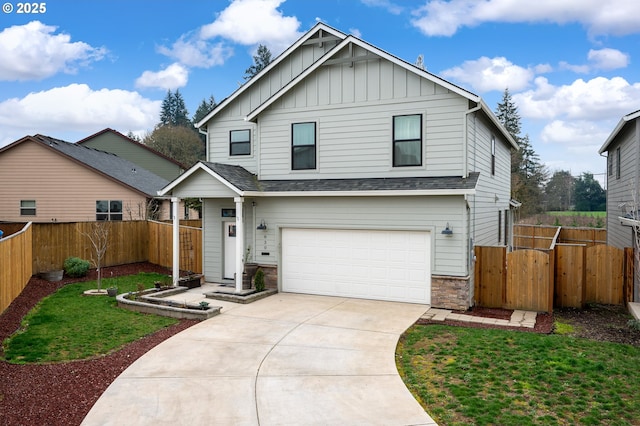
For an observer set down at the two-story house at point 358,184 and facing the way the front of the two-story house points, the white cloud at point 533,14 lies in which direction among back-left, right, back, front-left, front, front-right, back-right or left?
back-left

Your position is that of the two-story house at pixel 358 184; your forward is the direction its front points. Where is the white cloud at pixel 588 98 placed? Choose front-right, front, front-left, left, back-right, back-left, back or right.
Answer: back-left

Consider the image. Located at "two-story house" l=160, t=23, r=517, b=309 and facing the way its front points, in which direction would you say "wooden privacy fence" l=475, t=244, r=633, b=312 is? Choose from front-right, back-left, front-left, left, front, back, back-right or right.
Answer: left

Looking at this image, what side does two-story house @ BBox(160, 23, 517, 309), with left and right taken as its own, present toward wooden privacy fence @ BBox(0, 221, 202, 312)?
right

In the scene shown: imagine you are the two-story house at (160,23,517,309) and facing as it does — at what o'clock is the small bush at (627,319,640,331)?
The small bush is roughly at 10 o'clock from the two-story house.

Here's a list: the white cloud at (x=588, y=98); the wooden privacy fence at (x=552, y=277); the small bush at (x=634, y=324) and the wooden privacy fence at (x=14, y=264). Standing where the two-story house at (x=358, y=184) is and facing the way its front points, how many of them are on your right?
1

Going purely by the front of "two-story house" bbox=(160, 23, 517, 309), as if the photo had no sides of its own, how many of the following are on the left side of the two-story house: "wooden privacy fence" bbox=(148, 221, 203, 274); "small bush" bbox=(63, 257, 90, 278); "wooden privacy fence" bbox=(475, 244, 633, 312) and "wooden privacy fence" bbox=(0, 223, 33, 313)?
1

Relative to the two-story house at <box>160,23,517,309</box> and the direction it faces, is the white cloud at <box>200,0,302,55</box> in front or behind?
behind

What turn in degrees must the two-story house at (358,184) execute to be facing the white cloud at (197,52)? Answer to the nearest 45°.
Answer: approximately 135° to its right

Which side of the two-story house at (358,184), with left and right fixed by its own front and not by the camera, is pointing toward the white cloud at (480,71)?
back

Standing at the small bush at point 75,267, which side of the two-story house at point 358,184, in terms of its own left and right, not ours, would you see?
right

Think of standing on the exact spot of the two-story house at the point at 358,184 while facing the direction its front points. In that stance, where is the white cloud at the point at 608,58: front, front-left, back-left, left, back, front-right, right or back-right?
back-left

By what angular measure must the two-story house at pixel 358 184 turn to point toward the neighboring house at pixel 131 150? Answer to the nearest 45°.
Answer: approximately 135° to its right

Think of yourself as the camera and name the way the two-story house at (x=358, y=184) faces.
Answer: facing the viewer

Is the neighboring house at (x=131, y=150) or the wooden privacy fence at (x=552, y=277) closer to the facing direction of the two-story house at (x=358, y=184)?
the wooden privacy fence

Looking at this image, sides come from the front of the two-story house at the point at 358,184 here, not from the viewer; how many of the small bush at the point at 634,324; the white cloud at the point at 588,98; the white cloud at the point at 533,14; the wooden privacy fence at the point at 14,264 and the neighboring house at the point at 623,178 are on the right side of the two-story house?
1
